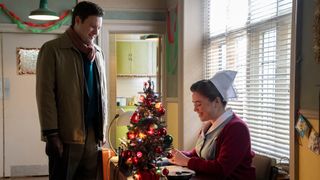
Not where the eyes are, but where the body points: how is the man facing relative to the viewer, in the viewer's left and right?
facing the viewer and to the right of the viewer

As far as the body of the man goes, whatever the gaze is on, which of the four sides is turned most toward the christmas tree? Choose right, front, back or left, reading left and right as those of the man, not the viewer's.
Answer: front

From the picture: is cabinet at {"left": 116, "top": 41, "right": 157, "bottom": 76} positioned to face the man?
yes

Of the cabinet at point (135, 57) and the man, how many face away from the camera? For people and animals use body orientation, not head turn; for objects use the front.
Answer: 0

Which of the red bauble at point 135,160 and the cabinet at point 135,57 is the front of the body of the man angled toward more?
the red bauble

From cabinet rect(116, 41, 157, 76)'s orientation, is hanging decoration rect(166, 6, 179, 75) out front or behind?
out front

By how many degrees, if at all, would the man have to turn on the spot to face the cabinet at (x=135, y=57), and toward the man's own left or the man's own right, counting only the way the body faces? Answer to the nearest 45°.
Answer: approximately 135° to the man's own left

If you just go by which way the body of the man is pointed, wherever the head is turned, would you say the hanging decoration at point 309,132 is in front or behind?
in front

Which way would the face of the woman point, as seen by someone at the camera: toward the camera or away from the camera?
toward the camera

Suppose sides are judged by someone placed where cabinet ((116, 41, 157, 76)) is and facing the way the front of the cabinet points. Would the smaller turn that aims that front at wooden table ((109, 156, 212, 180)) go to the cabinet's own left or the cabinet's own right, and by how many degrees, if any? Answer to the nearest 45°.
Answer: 0° — it already faces it

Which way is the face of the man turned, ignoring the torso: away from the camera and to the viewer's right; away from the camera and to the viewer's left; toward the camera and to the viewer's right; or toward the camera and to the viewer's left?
toward the camera and to the viewer's right

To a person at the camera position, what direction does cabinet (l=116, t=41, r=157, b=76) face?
facing the viewer

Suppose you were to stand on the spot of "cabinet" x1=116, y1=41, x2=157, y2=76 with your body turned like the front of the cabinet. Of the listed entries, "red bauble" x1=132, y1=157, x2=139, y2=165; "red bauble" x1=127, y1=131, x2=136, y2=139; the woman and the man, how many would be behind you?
0

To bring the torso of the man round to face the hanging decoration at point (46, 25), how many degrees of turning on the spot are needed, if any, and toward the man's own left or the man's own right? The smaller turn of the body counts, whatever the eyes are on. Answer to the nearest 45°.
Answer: approximately 135° to the man's own left

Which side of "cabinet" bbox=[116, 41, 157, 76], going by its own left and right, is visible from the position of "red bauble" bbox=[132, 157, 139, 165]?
front

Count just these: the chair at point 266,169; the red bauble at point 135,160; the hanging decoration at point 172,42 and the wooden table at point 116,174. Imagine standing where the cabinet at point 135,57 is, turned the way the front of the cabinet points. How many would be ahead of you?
4
